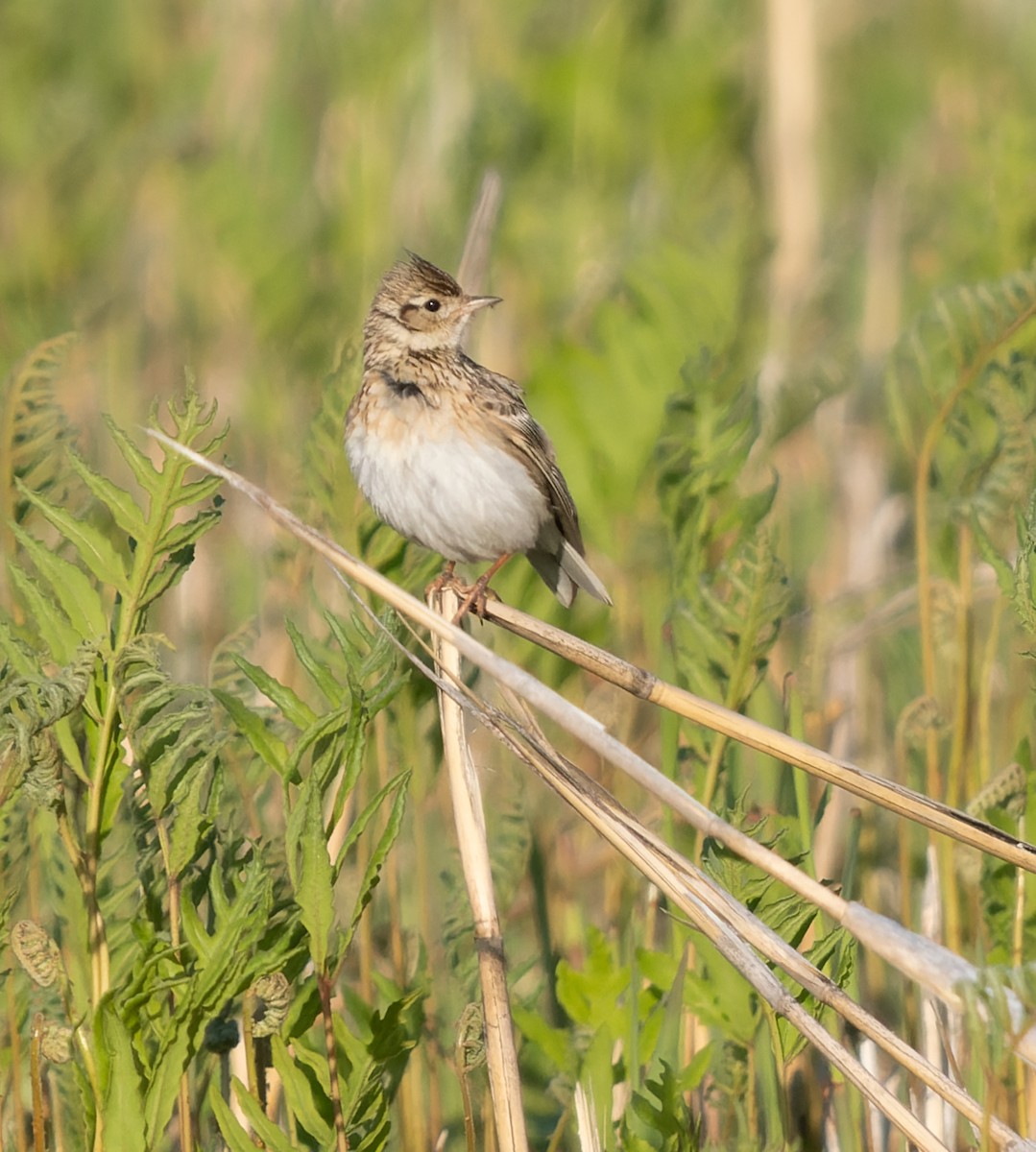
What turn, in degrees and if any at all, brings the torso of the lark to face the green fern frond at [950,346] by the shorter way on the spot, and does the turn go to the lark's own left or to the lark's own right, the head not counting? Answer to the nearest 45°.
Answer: approximately 90° to the lark's own left

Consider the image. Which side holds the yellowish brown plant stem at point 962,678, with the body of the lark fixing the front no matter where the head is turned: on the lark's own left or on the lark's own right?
on the lark's own left

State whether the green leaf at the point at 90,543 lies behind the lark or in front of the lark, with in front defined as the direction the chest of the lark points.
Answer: in front

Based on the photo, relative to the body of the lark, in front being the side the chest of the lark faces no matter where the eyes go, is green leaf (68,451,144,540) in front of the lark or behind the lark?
in front

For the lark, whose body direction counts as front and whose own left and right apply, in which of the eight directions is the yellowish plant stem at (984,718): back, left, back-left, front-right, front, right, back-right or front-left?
back-left

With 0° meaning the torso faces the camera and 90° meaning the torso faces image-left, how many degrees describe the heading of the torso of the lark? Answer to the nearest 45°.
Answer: approximately 45°
